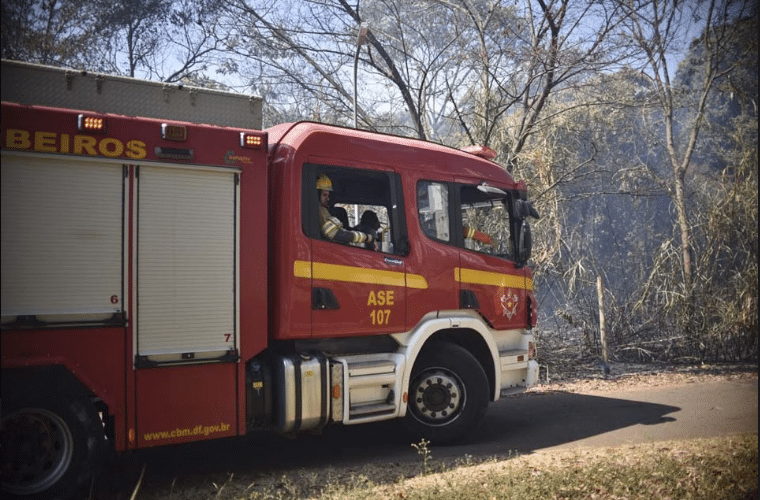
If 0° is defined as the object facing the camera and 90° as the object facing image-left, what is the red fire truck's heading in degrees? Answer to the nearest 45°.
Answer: approximately 225°

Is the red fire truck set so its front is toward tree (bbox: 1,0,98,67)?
no
